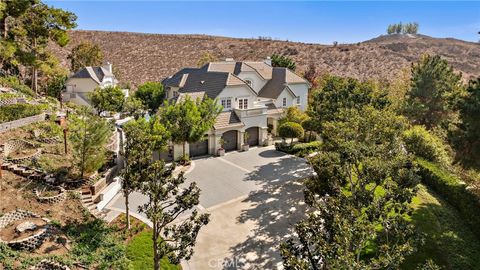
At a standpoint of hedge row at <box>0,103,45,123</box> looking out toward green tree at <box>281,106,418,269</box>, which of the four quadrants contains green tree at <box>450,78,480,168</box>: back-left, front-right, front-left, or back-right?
front-left

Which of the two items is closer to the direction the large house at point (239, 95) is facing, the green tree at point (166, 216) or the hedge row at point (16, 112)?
the green tree

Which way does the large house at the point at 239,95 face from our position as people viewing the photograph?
facing the viewer and to the right of the viewer

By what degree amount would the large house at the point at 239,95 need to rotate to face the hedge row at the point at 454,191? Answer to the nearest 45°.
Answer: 0° — it already faces it

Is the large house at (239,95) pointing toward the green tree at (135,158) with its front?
no

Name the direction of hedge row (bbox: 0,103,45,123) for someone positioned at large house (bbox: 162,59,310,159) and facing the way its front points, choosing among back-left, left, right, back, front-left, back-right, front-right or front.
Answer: right

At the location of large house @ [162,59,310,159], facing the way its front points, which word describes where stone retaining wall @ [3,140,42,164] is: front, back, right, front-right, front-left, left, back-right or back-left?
right

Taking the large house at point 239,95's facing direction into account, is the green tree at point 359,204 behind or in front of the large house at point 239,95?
in front

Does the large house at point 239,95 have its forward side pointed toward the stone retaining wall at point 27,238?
no

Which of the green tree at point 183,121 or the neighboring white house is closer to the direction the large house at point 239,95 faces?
the green tree

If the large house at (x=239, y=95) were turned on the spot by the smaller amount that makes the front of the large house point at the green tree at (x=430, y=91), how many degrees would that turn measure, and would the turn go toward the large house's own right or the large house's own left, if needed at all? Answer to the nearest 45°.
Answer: approximately 45° to the large house's own left

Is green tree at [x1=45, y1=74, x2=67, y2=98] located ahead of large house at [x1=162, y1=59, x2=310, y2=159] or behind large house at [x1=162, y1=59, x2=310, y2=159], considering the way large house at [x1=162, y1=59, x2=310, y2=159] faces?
behind

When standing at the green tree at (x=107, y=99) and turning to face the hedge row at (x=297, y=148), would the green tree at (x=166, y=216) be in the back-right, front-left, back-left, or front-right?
front-right

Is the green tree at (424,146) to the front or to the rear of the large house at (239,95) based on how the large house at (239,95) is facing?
to the front

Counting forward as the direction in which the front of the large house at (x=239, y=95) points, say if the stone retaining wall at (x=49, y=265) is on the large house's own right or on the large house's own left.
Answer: on the large house's own right
